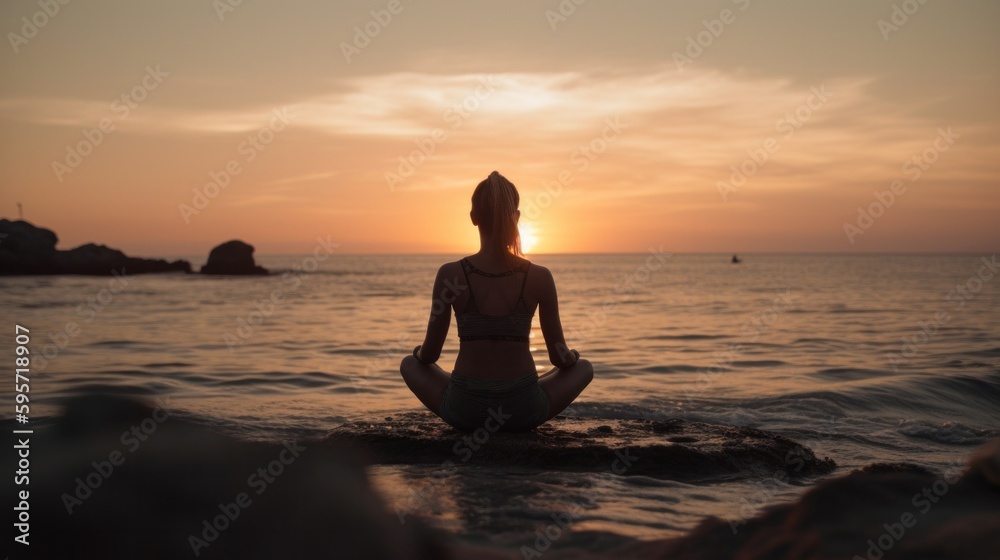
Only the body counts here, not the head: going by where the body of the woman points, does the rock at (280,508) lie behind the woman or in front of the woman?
behind

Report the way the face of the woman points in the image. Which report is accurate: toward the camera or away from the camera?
away from the camera

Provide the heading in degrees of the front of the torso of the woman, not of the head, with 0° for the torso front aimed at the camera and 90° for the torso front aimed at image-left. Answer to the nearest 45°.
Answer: approximately 180°

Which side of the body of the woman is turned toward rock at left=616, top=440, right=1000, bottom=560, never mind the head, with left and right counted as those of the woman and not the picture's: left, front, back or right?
back
